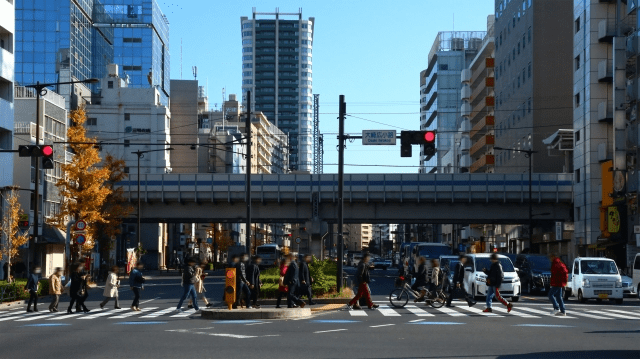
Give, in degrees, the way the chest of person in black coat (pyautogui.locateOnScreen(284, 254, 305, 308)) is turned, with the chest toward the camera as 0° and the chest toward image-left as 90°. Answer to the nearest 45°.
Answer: approximately 90°

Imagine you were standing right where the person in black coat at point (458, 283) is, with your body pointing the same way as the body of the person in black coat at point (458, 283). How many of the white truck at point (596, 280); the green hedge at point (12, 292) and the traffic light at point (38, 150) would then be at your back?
2

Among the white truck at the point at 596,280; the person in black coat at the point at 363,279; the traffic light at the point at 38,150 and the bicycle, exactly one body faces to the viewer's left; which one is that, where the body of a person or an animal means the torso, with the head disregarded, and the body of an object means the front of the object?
the bicycle

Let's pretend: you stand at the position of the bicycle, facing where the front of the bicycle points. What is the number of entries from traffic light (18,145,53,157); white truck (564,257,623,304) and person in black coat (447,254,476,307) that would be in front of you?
1

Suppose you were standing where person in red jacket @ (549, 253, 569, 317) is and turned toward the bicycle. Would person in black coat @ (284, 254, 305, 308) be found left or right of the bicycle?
left

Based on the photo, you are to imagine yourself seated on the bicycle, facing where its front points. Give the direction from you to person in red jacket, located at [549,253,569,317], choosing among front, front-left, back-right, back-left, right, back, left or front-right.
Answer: back-left

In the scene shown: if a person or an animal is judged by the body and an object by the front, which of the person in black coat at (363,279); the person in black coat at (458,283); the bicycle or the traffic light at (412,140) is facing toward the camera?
the traffic light

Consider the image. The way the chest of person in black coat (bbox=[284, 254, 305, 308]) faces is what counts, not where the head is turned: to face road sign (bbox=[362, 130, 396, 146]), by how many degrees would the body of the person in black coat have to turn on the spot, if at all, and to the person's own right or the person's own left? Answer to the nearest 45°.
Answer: approximately 135° to the person's own right

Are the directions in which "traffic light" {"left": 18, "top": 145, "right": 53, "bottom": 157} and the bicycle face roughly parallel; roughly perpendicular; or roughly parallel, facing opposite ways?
roughly perpendicular
